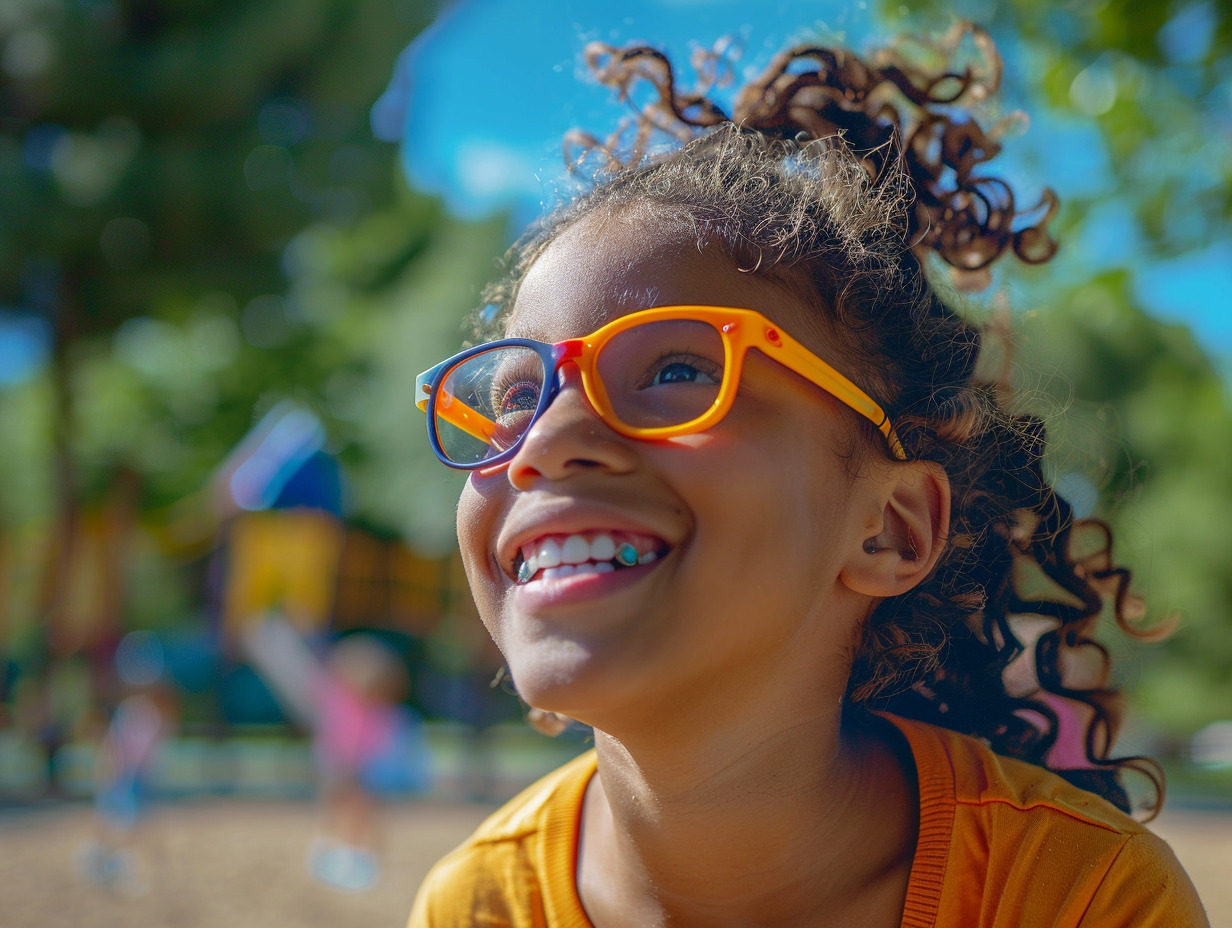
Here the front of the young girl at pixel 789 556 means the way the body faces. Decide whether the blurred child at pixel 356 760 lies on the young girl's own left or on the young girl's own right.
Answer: on the young girl's own right

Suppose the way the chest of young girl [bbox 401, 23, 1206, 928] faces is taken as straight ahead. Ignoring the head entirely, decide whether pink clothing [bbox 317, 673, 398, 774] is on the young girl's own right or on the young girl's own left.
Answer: on the young girl's own right

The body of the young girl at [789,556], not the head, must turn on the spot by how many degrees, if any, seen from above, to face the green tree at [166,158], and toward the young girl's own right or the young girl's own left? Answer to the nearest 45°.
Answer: approximately 90° to the young girl's own right

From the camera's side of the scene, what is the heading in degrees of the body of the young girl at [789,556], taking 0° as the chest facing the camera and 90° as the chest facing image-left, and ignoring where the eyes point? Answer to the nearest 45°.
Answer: approximately 45°

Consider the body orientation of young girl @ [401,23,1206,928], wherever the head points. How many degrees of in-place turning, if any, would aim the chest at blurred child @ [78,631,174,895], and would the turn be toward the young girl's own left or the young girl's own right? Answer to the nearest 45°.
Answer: approximately 90° to the young girl's own right
